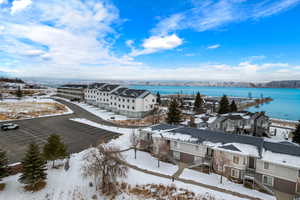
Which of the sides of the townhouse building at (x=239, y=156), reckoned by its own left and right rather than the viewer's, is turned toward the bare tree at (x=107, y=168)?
front

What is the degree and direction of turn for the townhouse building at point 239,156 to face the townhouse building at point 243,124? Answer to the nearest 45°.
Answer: approximately 135° to its right

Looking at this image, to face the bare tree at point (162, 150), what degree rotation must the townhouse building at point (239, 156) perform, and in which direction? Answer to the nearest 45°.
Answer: approximately 45° to its right

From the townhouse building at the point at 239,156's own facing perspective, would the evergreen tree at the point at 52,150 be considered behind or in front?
in front

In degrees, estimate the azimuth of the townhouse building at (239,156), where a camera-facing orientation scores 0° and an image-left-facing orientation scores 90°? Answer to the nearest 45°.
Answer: approximately 45°

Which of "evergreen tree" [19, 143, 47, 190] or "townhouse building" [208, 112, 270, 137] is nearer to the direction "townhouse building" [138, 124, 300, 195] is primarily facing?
the evergreen tree

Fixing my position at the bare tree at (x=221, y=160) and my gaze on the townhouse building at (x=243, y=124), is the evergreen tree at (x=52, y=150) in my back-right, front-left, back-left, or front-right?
back-left

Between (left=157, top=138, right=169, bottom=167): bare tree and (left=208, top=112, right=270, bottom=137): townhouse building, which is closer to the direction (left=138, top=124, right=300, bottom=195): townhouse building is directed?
the bare tree

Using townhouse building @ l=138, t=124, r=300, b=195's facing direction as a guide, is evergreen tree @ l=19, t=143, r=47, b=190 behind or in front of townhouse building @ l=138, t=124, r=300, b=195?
in front
